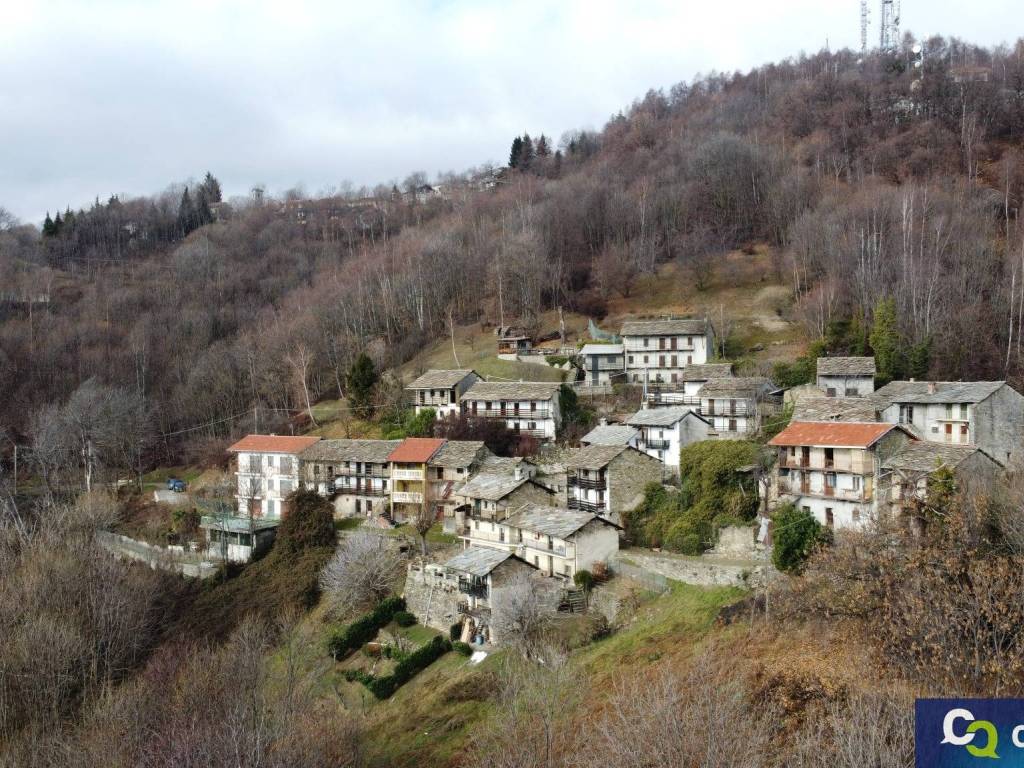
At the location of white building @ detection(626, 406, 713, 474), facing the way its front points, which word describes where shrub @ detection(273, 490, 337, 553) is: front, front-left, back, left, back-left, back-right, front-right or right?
front-right

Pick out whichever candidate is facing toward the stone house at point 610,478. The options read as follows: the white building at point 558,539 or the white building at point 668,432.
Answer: the white building at point 668,432

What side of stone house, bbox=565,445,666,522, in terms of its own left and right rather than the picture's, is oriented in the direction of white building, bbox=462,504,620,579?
front

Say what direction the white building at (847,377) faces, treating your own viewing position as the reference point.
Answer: facing the viewer

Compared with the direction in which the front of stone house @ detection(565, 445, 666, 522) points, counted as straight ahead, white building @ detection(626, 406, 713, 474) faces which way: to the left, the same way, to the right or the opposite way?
the same way

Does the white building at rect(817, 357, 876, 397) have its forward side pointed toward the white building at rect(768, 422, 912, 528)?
yes

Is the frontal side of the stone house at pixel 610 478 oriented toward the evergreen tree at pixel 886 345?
no

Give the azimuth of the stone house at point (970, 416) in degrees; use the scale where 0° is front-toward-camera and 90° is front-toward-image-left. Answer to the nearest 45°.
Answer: approximately 45°

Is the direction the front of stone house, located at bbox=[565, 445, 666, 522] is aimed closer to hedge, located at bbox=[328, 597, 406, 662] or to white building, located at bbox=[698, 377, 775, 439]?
the hedge

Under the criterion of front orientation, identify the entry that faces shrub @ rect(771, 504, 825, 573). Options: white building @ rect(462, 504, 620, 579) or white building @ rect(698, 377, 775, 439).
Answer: white building @ rect(698, 377, 775, 439)

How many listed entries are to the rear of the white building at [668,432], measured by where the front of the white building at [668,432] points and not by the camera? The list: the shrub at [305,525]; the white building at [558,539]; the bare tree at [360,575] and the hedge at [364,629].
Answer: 0

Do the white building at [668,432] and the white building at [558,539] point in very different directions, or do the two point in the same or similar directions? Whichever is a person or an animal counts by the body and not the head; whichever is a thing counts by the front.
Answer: same or similar directions

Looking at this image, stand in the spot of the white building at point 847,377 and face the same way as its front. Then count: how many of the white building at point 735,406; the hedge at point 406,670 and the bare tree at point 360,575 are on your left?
0

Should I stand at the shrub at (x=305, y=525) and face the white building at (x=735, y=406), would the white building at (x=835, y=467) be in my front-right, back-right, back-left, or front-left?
front-right

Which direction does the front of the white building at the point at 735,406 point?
toward the camera

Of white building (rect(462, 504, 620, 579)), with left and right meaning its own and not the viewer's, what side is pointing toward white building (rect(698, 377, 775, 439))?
back

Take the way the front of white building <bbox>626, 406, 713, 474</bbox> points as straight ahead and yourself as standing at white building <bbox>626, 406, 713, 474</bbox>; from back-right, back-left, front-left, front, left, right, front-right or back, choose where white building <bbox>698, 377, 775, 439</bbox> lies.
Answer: back

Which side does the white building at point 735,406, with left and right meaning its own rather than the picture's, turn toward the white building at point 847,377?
left

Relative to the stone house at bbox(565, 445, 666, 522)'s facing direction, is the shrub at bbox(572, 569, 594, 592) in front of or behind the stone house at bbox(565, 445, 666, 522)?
in front

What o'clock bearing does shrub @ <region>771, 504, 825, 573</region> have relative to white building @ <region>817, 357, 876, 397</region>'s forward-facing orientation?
The shrub is roughly at 12 o'clock from the white building.

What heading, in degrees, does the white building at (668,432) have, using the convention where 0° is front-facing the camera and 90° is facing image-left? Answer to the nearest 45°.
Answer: approximately 45°

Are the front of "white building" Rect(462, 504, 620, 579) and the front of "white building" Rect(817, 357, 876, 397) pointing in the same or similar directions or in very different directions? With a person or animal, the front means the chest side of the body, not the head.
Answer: same or similar directions

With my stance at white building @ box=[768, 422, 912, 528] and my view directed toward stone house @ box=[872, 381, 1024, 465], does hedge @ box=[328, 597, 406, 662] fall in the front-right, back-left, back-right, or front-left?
back-left

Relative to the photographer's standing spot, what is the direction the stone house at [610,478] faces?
facing the viewer and to the left of the viewer
